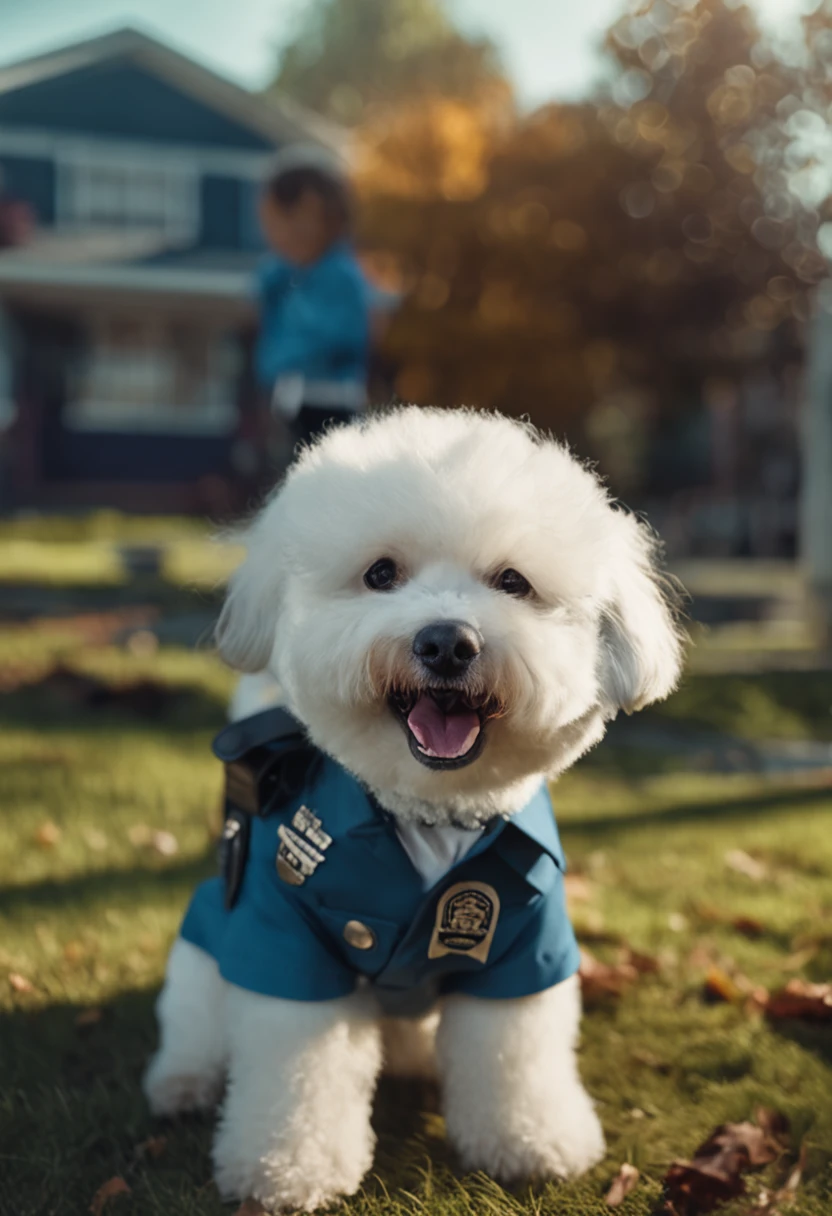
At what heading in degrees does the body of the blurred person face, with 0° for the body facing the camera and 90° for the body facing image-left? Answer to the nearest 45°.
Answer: approximately 45°

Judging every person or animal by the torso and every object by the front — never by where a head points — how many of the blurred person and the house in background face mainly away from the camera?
0

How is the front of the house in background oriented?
toward the camera

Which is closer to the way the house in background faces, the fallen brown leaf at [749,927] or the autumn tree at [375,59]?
the fallen brown leaf

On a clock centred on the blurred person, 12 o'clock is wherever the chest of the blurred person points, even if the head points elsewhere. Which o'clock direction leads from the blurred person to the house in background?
The house in background is roughly at 4 o'clock from the blurred person.

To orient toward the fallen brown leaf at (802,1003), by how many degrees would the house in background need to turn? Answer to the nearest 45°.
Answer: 0° — it already faces it

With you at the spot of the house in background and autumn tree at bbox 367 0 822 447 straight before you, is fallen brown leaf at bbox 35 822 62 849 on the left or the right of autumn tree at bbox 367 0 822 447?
right

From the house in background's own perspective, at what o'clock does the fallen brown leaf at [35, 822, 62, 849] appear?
The fallen brown leaf is roughly at 12 o'clock from the house in background.

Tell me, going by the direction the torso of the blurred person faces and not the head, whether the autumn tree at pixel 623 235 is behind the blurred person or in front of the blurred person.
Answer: behind

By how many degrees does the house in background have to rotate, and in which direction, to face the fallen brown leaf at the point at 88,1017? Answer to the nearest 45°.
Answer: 0° — it already faces it

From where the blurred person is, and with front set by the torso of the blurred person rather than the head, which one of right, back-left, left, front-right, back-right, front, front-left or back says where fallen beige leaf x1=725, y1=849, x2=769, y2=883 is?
left

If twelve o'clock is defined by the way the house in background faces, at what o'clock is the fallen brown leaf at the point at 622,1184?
The fallen brown leaf is roughly at 12 o'clock from the house in background.

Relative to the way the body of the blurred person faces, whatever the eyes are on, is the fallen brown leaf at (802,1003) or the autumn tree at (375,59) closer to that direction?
the fallen brown leaf

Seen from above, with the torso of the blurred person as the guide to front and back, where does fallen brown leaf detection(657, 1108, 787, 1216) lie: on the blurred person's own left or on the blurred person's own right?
on the blurred person's own left
